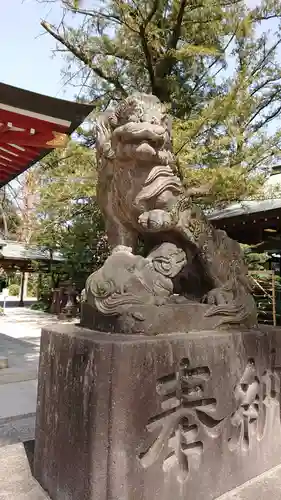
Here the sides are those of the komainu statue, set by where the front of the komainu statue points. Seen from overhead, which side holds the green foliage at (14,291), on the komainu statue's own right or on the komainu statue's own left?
on the komainu statue's own right

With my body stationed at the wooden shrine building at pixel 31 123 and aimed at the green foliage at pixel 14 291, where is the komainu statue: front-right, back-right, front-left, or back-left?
back-right

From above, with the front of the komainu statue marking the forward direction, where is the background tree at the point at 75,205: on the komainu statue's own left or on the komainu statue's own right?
on the komainu statue's own right

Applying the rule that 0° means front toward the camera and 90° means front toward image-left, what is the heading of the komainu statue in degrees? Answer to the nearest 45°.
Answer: approximately 45°

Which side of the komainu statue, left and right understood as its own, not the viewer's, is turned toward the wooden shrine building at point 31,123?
right

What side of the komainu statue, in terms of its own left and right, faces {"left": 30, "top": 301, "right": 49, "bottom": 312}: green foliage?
right
